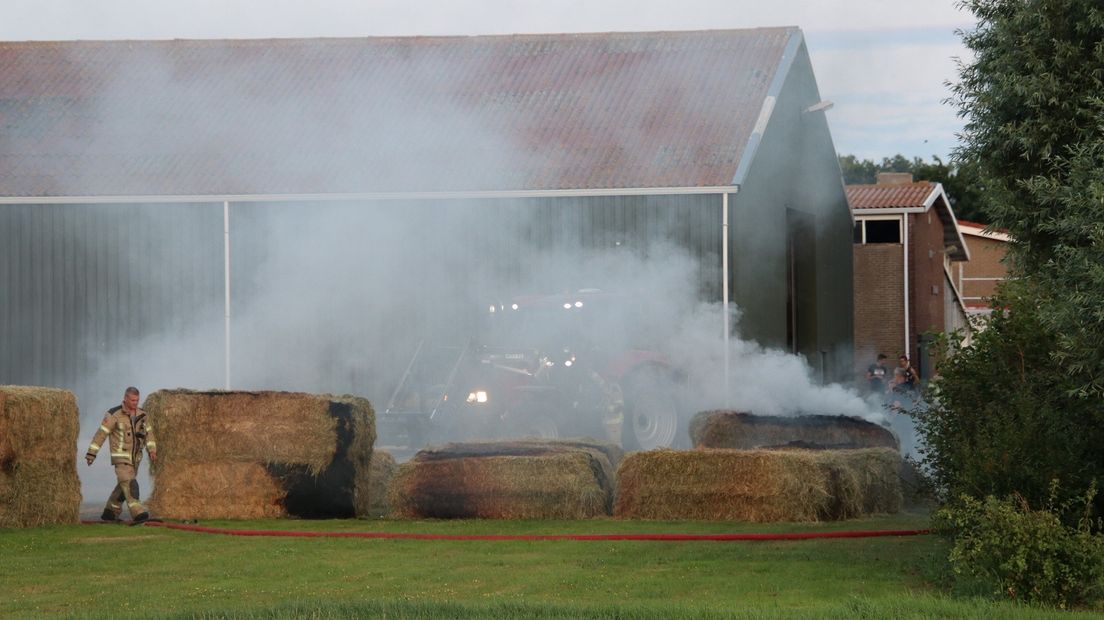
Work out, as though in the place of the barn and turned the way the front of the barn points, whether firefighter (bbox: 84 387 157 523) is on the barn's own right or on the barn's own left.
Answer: on the barn's own right

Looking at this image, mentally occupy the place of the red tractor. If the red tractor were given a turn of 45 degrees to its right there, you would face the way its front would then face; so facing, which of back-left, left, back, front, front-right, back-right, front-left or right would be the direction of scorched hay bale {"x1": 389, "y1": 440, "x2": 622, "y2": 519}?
left

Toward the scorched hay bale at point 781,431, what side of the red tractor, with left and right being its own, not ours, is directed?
left

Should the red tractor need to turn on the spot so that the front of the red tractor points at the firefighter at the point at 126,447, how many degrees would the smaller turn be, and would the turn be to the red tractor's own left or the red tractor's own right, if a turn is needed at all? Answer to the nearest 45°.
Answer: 0° — it already faces them

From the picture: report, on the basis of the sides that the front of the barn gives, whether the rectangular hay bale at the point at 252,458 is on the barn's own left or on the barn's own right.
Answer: on the barn's own right

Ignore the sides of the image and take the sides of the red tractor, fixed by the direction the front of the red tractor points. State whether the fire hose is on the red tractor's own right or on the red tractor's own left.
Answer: on the red tractor's own left

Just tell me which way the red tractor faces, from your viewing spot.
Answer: facing the viewer and to the left of the viewer

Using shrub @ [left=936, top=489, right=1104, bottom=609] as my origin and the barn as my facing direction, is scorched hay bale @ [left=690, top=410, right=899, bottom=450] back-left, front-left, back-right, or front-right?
front-right
